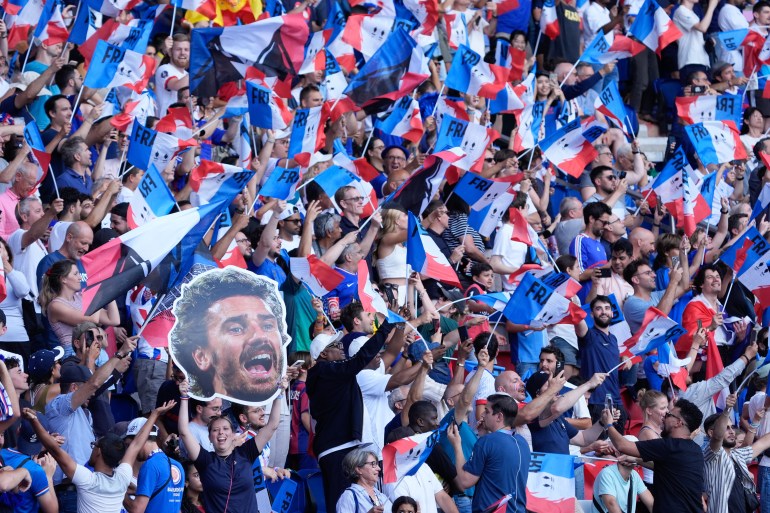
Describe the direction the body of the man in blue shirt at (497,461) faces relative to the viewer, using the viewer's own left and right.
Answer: facing away from the viewer and to the left of the viewer

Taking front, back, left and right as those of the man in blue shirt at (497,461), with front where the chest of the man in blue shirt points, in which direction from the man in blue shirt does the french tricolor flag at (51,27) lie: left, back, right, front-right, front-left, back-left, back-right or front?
front

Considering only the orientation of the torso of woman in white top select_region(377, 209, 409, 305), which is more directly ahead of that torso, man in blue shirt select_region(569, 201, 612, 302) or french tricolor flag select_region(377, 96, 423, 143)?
the man in blue shirt

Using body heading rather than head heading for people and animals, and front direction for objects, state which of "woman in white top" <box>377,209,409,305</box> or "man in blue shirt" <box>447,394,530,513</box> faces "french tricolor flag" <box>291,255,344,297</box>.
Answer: the man in blue shirt

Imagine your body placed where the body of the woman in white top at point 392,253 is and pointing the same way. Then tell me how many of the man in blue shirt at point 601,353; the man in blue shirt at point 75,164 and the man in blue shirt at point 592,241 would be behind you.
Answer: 1

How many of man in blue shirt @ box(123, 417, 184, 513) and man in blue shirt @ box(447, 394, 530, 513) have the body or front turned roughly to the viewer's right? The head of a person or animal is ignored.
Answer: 0

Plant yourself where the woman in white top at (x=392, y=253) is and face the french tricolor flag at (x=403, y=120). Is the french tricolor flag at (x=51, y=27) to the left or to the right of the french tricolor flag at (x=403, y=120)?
left
